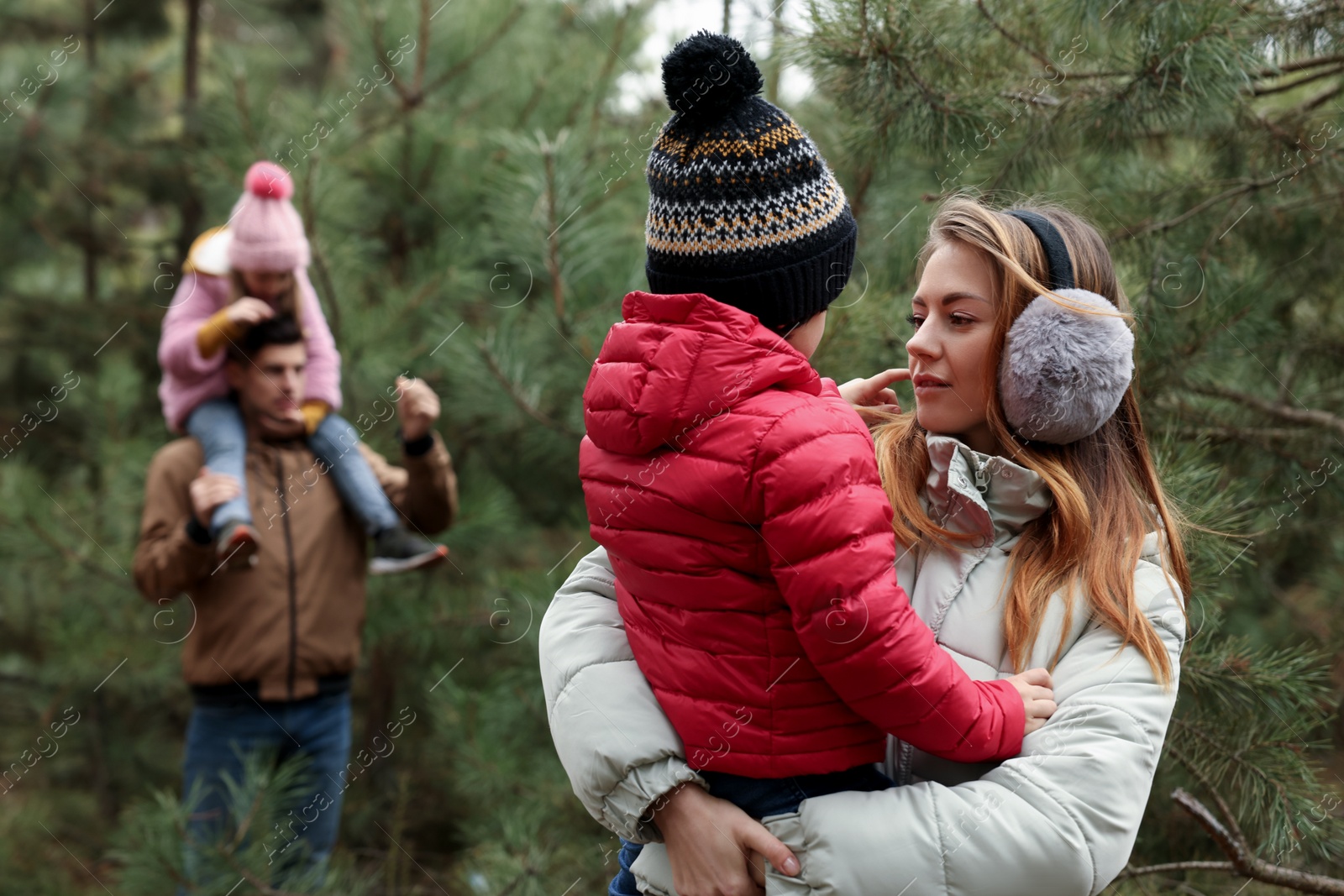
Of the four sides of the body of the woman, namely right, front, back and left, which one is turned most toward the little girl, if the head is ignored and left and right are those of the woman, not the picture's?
right

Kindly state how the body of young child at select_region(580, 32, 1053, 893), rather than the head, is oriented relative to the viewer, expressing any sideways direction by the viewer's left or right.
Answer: facing away from the viewer and to the right of the viewer

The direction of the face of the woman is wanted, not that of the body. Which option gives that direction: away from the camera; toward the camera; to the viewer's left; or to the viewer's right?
to the viewer's left

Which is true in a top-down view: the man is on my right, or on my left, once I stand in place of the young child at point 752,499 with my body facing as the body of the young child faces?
on my left

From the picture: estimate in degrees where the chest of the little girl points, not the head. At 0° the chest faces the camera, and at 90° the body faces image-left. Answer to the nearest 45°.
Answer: approximately 315°

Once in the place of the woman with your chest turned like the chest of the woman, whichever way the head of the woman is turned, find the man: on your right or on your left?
on your right

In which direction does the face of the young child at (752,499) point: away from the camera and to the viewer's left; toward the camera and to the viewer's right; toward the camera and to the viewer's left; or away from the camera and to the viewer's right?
away from the camera and to the viewer's right
